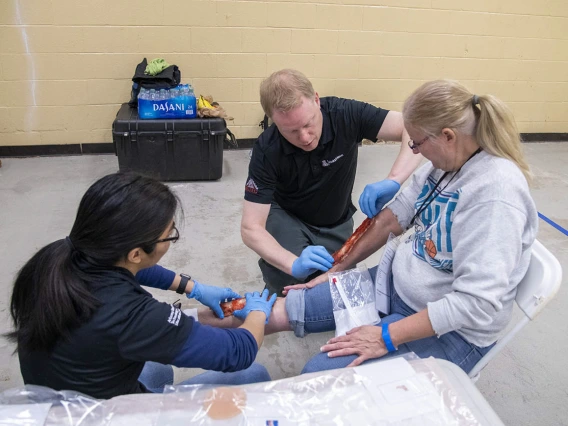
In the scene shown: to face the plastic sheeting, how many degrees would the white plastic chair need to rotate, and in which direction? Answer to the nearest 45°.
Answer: approximately 45° to its left

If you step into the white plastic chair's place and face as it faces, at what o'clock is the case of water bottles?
The case of water bottles is roughly at 1 o'clock from the white plastic chair.

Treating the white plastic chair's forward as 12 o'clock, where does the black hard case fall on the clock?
The black hard case is roughly at 1 o'clock from the white plastic chair.

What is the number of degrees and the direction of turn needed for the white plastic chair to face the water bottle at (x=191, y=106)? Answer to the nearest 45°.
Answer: approximately 45° to its right

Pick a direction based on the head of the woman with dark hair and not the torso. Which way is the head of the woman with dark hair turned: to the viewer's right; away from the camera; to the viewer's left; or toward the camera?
to the viewer's right

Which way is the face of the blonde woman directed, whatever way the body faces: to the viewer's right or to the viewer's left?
to the viewer's left

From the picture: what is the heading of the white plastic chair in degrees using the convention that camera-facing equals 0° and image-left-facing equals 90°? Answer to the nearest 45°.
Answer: approximately 90°

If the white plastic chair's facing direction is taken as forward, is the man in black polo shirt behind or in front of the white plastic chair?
in front
